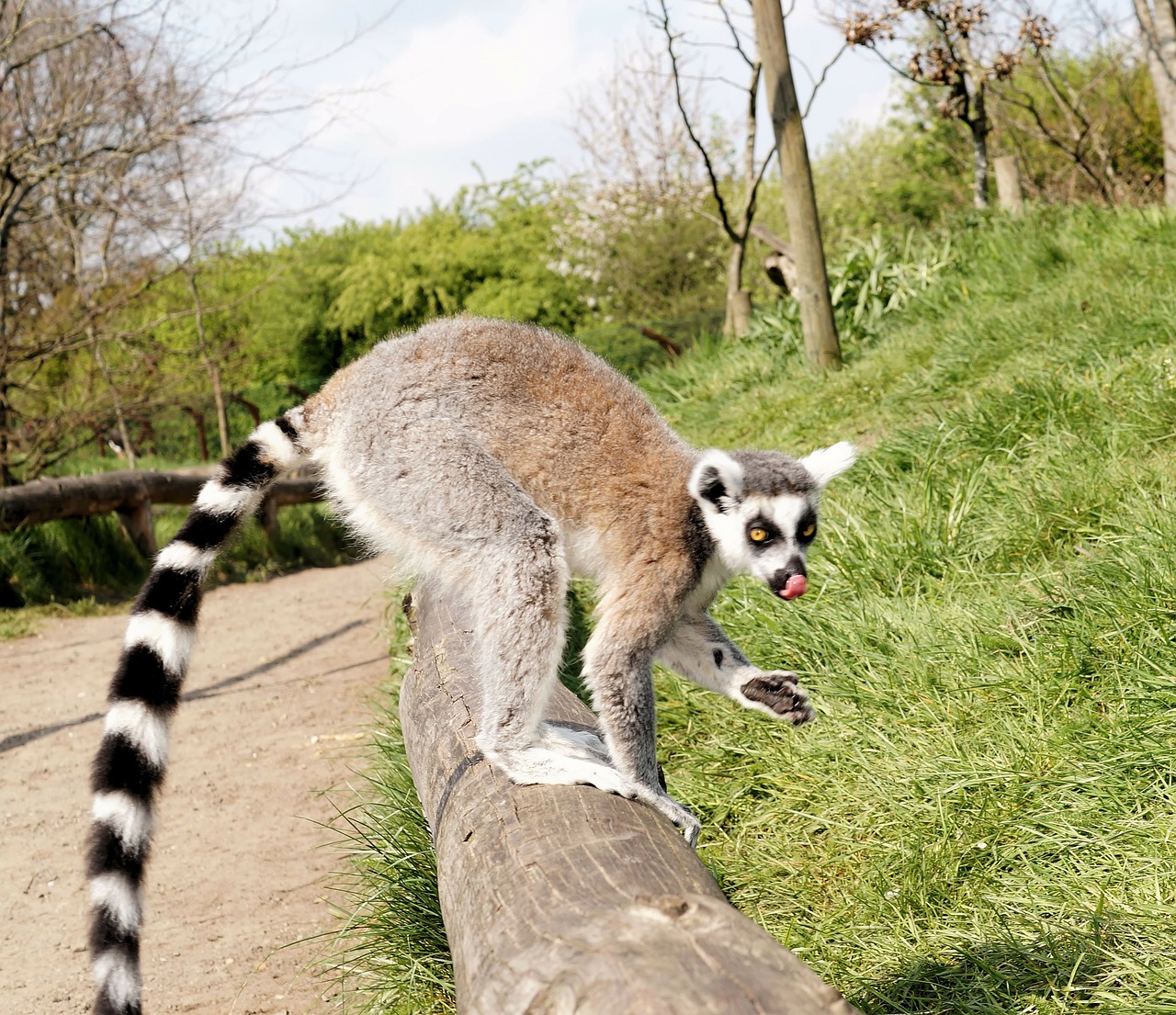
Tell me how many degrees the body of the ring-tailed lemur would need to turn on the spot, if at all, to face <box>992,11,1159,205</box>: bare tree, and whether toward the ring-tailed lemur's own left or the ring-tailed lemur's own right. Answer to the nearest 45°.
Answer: approximately 45° to the ring-tailed lemur's own left

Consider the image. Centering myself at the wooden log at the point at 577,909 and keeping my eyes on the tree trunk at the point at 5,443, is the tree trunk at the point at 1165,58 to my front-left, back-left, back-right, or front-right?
front-right

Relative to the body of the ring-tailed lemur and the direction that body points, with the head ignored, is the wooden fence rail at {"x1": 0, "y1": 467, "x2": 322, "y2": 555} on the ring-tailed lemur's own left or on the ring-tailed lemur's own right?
on the ring-tailed lemur's own left

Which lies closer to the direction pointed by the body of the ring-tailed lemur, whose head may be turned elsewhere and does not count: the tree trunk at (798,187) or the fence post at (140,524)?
the tree trunk

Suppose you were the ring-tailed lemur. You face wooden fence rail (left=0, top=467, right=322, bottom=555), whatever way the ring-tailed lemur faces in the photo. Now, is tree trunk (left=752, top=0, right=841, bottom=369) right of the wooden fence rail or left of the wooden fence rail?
right

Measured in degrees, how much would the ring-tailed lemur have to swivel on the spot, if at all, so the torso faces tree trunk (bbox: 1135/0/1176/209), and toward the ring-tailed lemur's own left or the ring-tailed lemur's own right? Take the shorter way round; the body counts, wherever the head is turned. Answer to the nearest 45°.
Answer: approximately 45° to the ring-tailed lemur's own left

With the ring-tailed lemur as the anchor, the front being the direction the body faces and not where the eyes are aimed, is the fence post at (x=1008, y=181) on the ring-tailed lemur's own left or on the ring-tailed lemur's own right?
on the ring-tailed lemur's own left

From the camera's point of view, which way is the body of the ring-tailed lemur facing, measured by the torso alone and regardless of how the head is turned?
to the viewer's right
